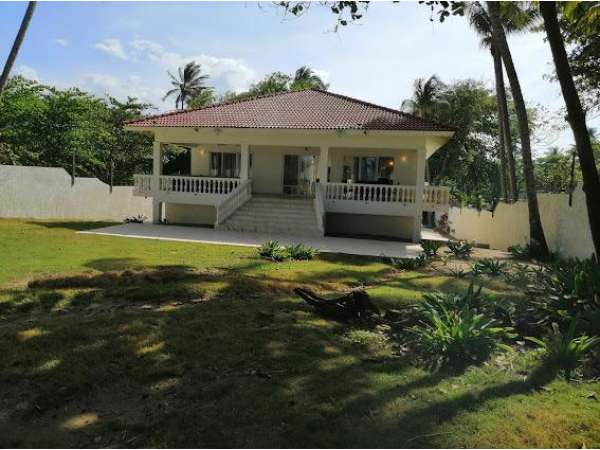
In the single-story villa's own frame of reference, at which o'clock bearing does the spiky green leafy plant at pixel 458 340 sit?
The spiky green leafy plant is roughly at 12 o'clock from the single-story villa.

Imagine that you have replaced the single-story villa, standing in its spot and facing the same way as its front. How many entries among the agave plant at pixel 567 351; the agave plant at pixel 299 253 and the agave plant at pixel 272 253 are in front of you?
3

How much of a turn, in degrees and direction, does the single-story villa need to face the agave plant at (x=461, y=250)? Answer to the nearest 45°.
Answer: approximately 45° to its left

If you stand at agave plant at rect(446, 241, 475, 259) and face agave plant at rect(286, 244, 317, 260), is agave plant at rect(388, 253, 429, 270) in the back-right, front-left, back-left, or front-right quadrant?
front-left

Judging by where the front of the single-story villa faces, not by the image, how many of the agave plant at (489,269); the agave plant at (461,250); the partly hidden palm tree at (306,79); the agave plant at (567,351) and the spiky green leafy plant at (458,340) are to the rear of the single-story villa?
1

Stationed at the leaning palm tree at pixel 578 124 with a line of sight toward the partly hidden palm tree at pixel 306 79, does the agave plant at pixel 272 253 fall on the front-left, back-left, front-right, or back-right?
front-left

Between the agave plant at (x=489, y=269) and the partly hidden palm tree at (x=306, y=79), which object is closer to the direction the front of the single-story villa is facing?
the agave plant

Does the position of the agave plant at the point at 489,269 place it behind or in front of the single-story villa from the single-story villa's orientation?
in front

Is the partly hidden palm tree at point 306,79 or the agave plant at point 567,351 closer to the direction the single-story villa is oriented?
the agave plant

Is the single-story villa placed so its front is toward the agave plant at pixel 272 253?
yes

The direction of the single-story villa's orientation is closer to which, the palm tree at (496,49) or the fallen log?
the fallen log

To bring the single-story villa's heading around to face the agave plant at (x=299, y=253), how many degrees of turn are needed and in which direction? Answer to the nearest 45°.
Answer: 0° — it already faces it

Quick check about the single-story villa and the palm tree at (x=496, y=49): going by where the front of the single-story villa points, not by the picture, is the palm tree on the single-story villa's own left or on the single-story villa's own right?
on the single-story villa's own left

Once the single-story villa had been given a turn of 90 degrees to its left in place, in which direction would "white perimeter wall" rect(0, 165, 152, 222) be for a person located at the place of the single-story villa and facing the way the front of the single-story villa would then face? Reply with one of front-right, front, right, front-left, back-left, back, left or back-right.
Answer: back

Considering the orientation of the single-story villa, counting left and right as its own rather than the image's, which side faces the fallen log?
front

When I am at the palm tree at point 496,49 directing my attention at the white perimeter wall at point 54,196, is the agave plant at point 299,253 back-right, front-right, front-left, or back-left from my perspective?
front-left

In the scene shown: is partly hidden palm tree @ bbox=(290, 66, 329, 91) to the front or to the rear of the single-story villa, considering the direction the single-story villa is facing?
to the rear

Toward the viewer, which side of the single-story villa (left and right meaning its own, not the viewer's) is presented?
front

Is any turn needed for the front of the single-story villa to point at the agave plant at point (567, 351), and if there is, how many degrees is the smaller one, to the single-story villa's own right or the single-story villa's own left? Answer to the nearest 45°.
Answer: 0° — it already faces it
